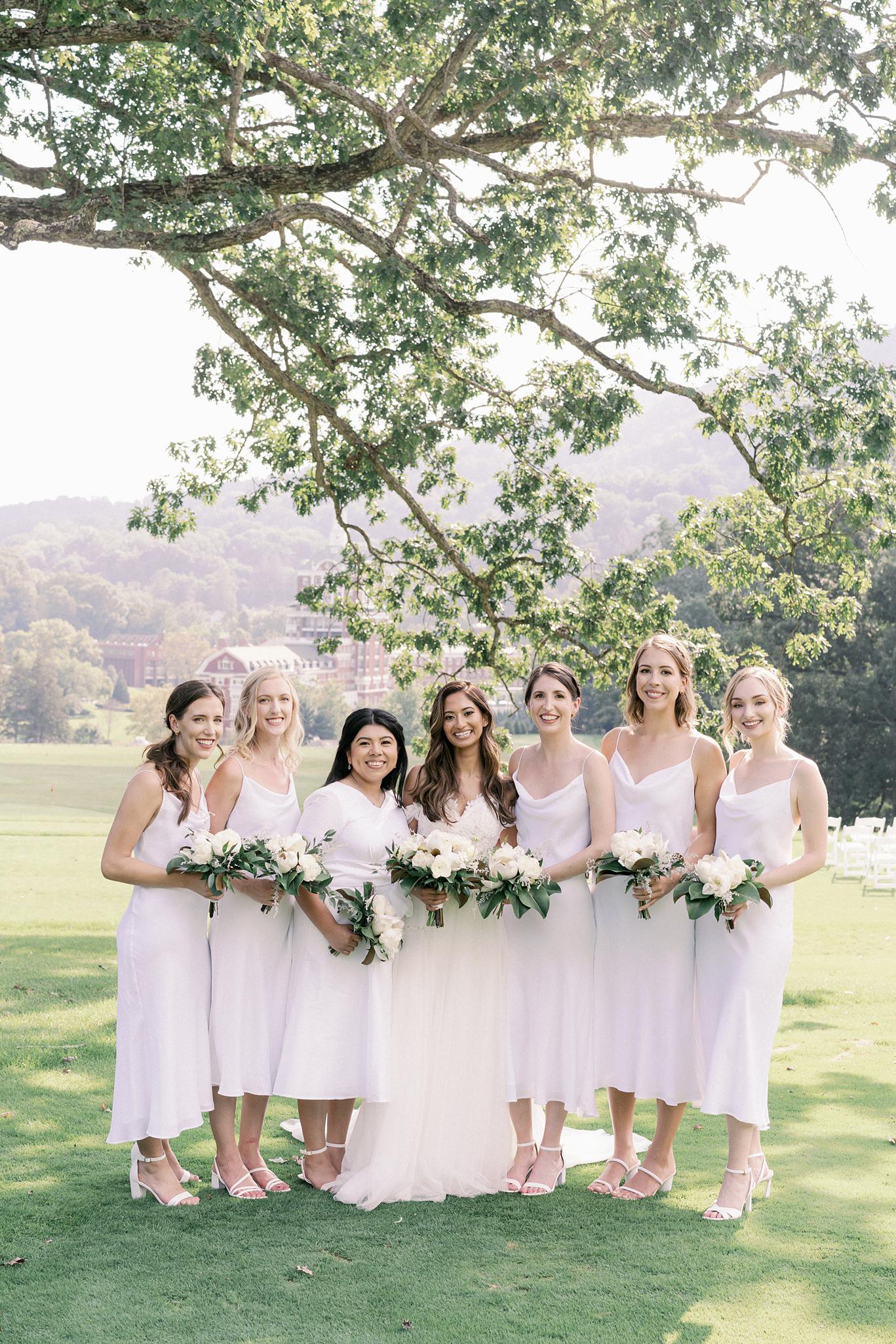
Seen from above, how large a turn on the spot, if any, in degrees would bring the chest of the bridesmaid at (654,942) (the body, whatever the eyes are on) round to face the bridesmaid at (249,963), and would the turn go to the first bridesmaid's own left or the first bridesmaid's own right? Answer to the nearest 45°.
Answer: approximately 45° to the first bridesmaid's own right

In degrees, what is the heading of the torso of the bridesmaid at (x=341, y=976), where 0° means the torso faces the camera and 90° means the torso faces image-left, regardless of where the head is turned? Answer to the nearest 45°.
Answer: approximately 315°

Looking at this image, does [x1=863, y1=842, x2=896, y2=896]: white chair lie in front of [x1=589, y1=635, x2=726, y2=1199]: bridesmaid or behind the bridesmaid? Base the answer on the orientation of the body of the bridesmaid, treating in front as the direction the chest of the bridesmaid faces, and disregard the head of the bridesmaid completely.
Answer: behind

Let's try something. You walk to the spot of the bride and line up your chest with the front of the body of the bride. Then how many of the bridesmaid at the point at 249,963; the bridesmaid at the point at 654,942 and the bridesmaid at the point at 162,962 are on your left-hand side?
1

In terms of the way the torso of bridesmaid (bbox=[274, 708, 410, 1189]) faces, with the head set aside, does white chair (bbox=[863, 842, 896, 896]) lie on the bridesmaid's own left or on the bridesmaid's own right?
on the bridesmaid's own left

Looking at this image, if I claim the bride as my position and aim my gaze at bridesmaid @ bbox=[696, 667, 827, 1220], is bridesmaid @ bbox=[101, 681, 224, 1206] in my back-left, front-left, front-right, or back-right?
back-right
